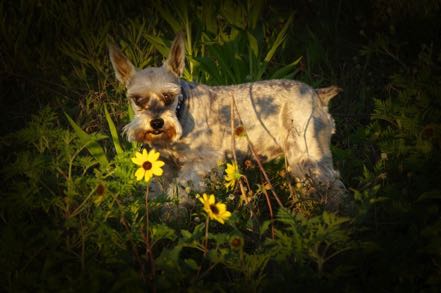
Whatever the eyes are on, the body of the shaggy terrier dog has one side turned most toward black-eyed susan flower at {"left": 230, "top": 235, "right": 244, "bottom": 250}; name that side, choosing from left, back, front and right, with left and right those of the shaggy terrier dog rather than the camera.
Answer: left

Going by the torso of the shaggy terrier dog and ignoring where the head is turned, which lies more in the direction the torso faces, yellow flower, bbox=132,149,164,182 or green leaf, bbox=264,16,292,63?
the yellow flower

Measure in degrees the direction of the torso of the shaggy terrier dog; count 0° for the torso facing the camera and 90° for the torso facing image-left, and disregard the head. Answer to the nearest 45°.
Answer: approximately 90°

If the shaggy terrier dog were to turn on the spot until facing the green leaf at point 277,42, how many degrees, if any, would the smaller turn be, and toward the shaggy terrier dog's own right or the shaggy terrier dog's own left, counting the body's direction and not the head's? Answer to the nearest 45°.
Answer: approximately 90° to the shaggy terrier dog's own right

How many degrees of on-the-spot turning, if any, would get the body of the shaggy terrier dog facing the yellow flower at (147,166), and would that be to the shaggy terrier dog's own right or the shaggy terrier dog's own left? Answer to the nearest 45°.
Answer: approximately 90° to the shaggy terrier dog's own left

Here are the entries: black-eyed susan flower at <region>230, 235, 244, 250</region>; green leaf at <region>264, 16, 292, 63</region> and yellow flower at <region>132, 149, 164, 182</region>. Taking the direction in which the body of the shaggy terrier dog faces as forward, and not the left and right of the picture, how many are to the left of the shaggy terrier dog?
2

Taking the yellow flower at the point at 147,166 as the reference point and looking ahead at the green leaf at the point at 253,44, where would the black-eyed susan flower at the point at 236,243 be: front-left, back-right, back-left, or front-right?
back-right

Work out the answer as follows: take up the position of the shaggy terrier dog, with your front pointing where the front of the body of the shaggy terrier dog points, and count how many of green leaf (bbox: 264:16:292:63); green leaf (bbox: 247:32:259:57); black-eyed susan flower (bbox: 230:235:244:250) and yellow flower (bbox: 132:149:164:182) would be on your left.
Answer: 2
